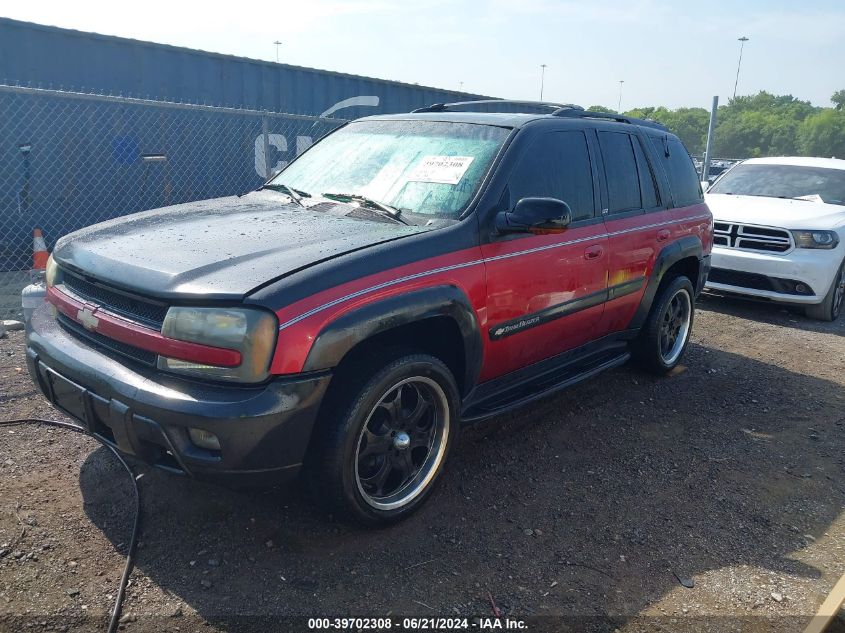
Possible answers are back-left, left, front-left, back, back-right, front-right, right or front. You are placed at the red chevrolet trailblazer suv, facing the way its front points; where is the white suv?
back

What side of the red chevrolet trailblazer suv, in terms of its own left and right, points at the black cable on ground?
front

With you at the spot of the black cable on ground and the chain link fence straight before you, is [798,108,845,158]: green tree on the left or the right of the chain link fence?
right

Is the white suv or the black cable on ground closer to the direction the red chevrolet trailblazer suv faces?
the black cable on ground

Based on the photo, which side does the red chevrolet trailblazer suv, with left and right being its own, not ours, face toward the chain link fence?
right

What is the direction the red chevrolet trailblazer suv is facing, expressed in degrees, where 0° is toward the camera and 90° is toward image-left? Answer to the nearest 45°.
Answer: approximately 45°

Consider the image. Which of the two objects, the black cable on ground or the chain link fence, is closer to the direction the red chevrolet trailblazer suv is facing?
the black cable on ground

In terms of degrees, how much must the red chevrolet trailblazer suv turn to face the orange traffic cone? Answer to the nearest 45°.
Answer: approximately 90° to its right

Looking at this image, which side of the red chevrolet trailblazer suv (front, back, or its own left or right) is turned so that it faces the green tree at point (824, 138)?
back

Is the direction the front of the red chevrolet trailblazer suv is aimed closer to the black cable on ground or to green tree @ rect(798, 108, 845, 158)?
the black cable on ground
